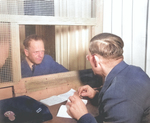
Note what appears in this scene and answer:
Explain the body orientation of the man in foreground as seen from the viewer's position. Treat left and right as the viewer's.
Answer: facing away from the viewer and to the left of the viewer

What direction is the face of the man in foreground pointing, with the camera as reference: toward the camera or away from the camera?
away from the camera

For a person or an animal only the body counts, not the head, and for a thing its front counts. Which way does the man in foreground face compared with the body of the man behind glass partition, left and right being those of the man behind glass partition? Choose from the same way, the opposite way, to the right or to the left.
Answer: the opposite way
